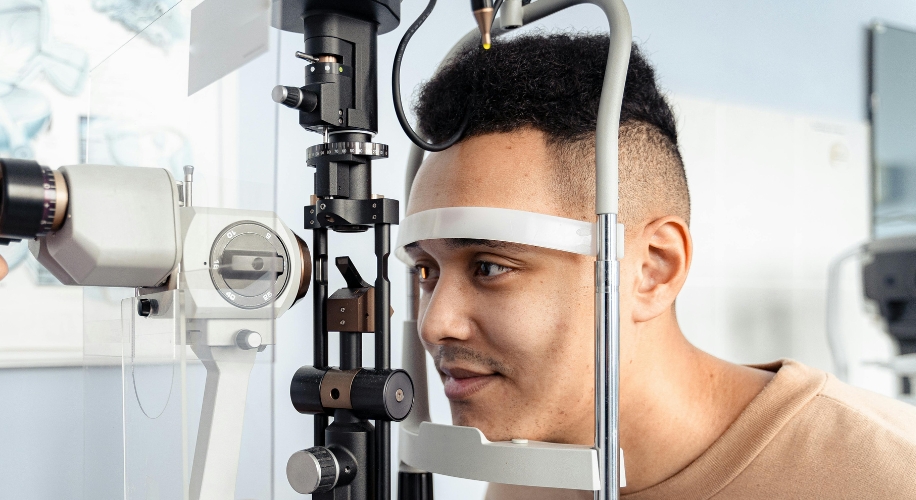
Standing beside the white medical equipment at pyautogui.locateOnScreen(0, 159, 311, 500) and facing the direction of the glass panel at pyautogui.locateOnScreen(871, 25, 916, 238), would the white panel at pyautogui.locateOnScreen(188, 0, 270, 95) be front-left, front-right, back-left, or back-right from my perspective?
front-left

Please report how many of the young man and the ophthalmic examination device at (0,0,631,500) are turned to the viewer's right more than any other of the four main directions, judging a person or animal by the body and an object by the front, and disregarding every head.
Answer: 1

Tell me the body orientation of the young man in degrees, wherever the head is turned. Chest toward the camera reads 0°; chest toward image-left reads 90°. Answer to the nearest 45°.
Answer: approximately 45°

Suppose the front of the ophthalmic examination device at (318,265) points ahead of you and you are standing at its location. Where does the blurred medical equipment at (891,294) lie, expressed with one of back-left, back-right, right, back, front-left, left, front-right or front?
front-left

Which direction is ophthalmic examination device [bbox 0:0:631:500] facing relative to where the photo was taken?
to the viewer's right

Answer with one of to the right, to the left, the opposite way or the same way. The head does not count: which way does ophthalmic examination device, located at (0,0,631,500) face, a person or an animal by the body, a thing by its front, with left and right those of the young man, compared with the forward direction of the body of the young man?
the opposite way
